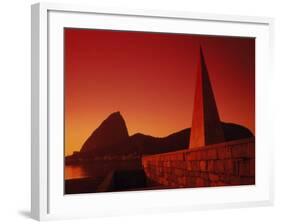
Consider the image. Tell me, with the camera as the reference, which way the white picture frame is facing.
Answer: facing the viewer and to the right of the viewer
